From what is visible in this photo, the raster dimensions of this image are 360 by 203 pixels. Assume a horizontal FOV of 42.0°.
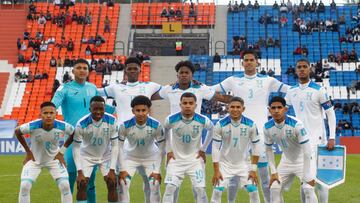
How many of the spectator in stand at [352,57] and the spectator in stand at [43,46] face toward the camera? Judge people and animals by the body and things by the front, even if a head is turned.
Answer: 2

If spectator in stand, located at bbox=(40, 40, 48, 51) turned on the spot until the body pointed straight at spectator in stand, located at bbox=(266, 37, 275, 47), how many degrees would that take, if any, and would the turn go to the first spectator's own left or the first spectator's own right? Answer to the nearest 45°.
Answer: approximately 90° to the first spectator's own left

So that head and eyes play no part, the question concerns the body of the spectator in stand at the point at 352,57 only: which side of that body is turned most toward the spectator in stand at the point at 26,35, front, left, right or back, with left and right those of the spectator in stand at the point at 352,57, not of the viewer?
right

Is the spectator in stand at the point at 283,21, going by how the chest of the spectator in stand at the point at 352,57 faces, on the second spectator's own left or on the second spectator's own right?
on the second spectator's own right

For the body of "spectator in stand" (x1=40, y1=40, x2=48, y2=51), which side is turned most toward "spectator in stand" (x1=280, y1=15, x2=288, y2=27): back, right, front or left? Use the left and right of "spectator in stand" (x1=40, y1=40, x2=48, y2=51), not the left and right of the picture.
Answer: left

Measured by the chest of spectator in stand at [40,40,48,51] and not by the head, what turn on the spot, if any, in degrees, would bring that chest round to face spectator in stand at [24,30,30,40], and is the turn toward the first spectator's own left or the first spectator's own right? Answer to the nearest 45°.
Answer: approximately 135° to the first spectator's own right

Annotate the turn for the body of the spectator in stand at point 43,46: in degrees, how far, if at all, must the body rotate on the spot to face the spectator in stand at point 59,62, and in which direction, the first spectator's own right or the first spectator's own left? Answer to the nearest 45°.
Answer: approximately 45° to the first spectator's own left

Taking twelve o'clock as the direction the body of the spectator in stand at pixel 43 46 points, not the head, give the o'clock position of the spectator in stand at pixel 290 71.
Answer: the spectator in stand at pixel 290 71 is roughly at 10 o'clock from the spectator in stand at pixel 43 46.

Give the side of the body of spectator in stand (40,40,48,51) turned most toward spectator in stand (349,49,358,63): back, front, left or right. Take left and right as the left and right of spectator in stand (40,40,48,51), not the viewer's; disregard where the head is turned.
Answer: left

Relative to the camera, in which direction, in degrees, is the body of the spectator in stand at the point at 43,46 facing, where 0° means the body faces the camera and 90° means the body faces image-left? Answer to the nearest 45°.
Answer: approximately 0°
